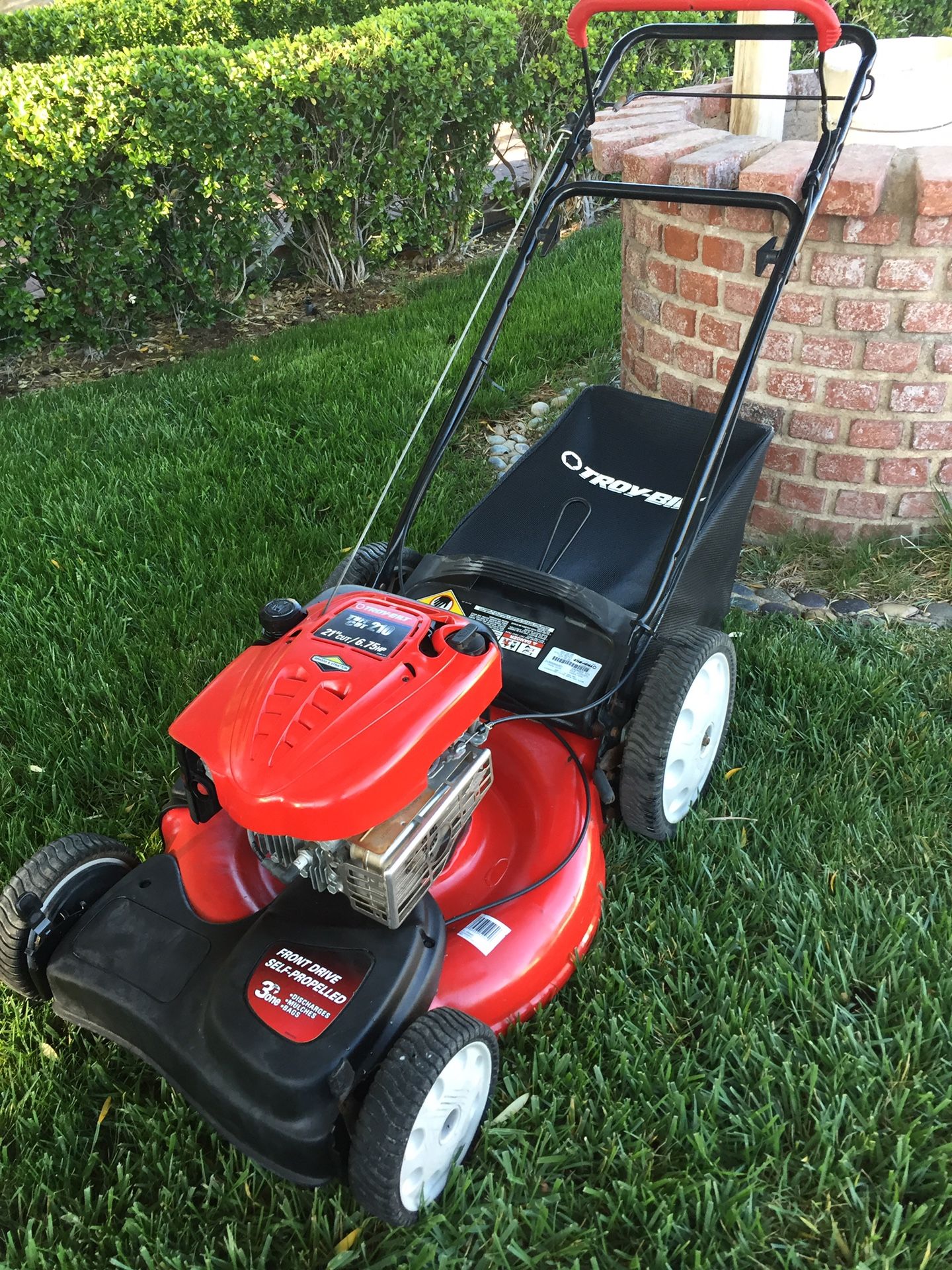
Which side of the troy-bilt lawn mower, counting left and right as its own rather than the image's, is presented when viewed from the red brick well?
back

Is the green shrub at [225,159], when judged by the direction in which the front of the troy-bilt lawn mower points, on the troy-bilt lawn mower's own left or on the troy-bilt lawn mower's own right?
on the troy-bilt lawn mower's own right

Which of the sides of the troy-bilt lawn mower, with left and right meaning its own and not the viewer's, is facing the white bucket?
back

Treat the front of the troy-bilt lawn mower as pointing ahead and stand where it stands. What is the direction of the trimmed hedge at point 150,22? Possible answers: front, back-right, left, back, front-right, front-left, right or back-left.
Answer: back-right

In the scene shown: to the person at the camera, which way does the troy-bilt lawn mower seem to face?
facing the viewer and to the left of the viewer

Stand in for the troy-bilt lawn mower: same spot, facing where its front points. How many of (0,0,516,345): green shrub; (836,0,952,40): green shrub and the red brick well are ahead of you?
0

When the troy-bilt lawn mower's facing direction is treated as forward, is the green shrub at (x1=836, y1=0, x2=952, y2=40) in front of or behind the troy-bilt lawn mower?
behind

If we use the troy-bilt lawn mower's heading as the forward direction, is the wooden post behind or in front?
behind
